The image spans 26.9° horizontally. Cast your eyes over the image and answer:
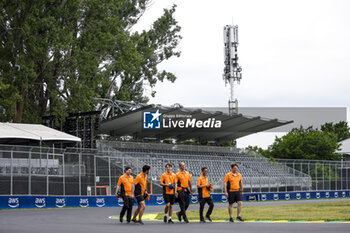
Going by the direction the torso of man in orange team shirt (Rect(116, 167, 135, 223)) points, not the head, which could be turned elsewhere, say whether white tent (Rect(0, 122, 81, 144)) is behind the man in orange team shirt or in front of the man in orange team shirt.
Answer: behind

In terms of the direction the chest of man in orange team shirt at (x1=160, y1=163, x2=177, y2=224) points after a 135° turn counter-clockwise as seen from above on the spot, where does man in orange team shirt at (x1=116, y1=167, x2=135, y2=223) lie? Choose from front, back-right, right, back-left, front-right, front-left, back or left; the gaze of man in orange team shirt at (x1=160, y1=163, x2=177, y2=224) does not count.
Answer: back-left

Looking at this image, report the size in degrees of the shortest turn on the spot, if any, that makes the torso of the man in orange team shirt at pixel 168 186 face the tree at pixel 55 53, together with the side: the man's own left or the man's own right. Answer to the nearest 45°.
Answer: approximately 180°

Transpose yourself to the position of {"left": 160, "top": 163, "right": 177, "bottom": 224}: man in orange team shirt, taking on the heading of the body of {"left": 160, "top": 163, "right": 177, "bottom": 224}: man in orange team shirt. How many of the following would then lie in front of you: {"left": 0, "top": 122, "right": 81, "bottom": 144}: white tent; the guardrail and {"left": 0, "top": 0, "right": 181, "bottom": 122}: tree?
0

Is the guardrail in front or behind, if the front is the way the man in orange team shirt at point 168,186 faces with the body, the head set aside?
behind

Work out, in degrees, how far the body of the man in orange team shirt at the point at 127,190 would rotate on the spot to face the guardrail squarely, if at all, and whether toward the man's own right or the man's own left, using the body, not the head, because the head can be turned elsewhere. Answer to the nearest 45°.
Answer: approximately 135° to the man's own left

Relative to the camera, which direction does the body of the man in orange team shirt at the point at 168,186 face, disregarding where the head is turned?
toward the camera

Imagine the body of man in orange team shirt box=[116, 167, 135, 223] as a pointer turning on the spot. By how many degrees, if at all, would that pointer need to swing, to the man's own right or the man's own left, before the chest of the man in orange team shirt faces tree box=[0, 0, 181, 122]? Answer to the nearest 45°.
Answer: approximately 135° to the man's own left
